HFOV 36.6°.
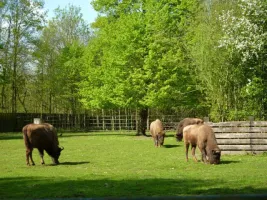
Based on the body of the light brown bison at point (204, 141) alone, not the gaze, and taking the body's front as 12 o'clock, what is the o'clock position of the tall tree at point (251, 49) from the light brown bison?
The tall tree is roughly at 8 o'clock from the light brown bison.

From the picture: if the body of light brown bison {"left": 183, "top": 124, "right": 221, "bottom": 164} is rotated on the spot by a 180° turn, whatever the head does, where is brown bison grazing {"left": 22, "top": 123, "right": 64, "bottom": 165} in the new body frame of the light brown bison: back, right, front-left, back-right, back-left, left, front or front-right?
front-left

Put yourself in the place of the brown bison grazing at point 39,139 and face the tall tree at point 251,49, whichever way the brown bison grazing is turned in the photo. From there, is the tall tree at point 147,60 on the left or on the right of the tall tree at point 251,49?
left

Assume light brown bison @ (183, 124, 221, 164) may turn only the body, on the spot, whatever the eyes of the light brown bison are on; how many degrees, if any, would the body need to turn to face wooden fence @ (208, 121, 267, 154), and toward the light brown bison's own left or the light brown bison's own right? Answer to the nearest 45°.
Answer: approximately 90° to the light brown bison's own left

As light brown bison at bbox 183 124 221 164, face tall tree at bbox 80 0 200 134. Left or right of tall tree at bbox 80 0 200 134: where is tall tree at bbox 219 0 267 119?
right

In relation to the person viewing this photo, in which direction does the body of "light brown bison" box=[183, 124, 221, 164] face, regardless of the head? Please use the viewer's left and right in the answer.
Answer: facing the viewer and to the right of the viewer
